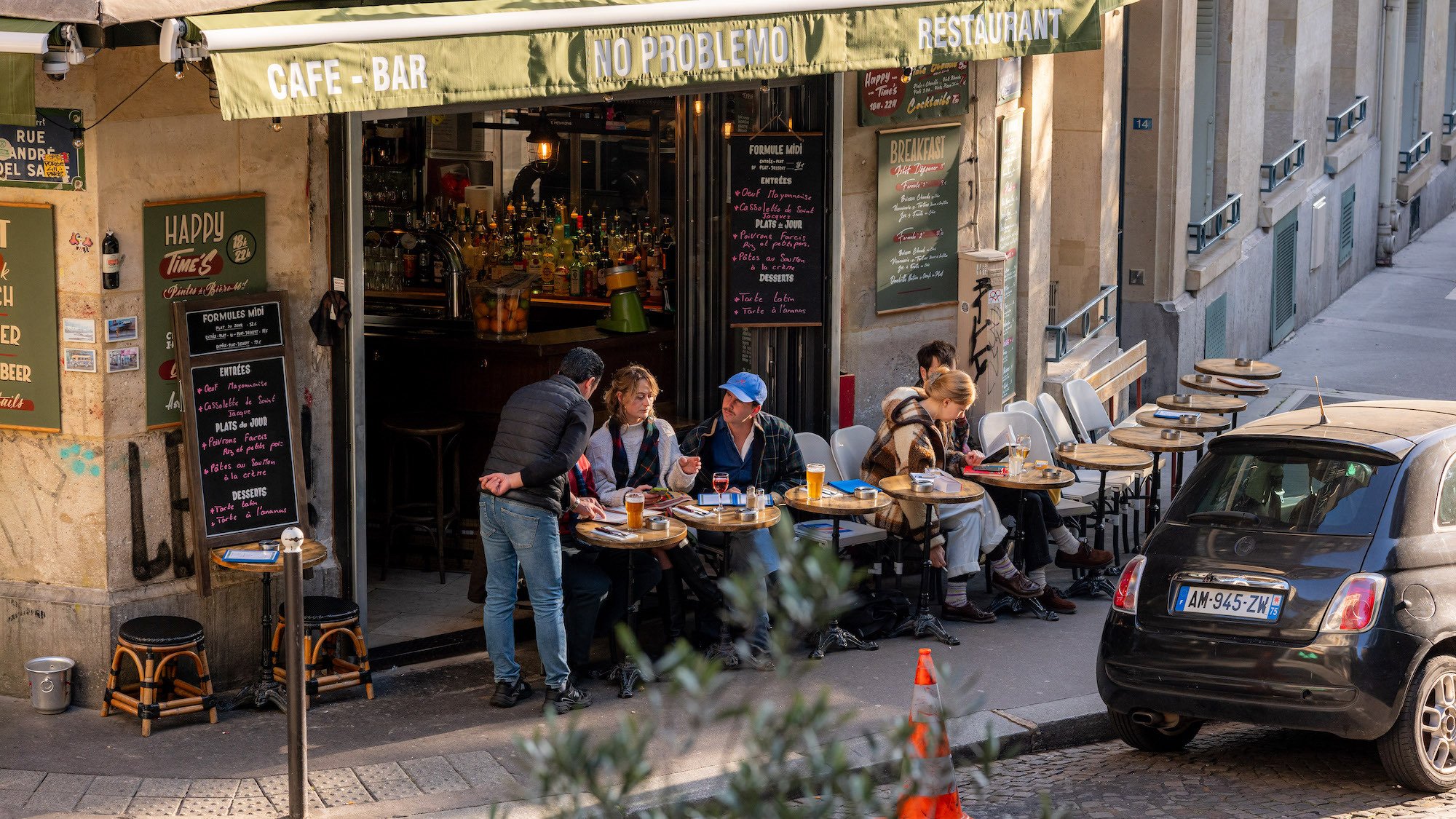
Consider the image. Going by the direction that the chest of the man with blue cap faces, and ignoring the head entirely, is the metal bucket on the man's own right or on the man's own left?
on the man's own right

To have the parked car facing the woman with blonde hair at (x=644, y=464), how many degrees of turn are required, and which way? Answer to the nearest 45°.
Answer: approximately 135° to its left

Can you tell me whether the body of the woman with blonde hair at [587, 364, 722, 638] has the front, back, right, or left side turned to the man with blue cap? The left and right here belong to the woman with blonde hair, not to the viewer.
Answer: left

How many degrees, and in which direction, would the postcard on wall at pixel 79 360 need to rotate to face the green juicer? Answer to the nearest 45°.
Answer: approximately 135° to its left

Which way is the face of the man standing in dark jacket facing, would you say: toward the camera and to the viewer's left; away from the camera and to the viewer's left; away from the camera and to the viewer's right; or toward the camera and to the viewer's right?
away from the camera and to the viewer's right

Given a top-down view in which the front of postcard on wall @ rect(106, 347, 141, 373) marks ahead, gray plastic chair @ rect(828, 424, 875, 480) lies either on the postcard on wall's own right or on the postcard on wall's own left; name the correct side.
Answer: on the postcard on wall's own left
